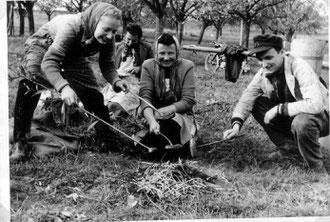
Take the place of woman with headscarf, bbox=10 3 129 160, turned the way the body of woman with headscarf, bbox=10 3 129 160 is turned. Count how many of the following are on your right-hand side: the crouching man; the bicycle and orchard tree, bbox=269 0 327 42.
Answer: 0

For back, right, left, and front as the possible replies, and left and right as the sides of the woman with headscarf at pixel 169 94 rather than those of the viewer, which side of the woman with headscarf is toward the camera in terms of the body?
front

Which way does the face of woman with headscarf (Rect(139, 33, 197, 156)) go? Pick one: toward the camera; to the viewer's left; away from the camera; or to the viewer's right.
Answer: toward the camera

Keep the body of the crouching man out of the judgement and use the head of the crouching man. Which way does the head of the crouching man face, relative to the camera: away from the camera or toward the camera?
toward the camera

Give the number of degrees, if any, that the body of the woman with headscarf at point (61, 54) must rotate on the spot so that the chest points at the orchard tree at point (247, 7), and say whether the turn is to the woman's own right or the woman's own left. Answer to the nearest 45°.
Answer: approximately 45° to the woman's own left

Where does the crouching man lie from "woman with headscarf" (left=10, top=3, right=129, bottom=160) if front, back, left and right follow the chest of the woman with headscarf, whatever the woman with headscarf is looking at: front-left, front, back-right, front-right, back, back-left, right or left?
front-left

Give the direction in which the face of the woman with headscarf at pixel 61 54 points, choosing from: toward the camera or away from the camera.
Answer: toward the camera

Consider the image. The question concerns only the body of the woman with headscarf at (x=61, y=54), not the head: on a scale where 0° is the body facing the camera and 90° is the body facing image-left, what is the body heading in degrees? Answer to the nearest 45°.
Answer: approximately 315°

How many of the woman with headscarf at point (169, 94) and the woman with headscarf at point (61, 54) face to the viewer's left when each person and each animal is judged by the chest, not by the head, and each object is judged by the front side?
0

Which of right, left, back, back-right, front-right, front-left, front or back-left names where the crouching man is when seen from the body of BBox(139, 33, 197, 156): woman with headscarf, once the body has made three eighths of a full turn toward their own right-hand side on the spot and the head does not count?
back-right

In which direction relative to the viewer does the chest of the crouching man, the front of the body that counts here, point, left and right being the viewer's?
facing the viewer and to the left of the viewer

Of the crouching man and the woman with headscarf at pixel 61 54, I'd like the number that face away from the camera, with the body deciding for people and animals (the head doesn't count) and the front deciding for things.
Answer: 0
